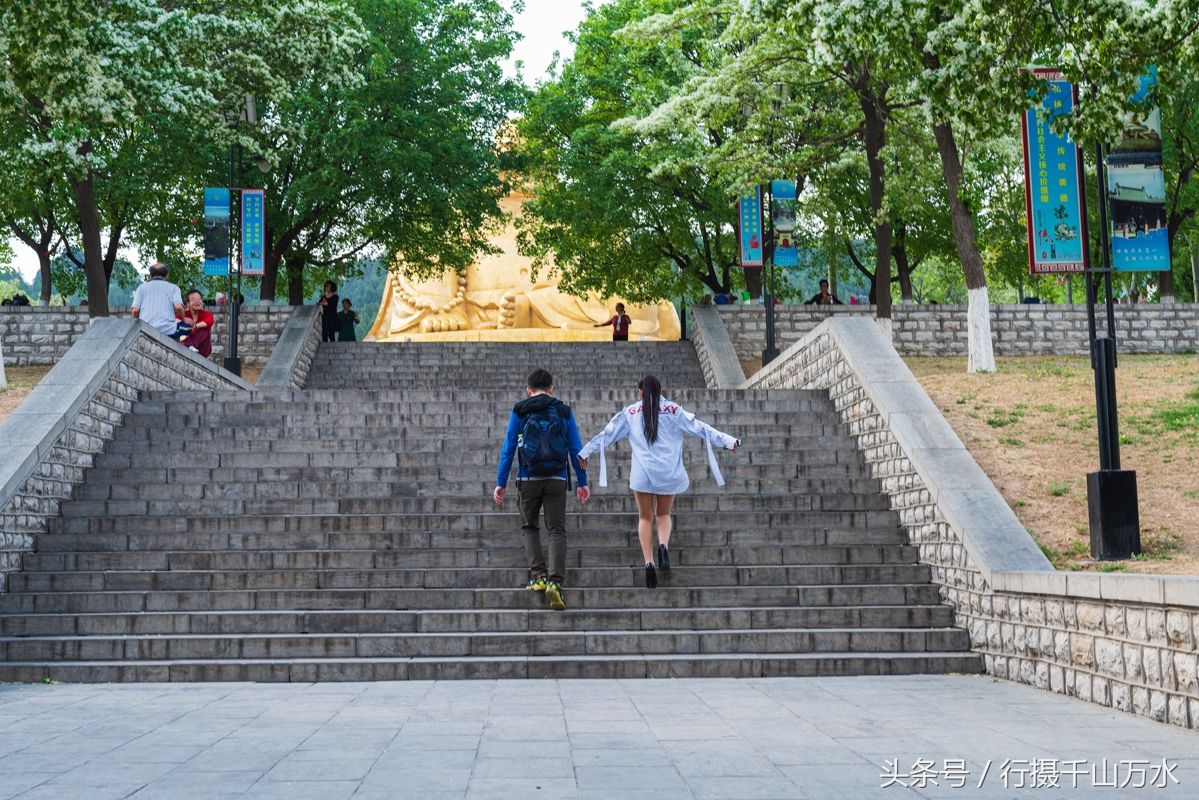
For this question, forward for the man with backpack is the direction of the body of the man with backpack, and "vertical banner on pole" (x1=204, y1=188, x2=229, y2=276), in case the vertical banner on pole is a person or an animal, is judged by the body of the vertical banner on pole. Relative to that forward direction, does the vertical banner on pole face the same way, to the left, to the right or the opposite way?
the opposite way

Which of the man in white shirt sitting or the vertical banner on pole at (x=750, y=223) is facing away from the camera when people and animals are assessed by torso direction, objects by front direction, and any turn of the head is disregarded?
the man in white shirt sitting

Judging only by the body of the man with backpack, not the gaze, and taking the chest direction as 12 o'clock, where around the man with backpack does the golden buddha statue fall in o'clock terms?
The golden buddha statue is roughly at 12 o'clock from the man with backpack.

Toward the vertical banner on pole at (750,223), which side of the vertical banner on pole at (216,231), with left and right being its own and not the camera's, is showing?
left

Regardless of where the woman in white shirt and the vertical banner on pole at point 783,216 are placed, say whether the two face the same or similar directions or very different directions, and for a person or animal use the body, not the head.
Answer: very different directions

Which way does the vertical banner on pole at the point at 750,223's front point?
toward the camera

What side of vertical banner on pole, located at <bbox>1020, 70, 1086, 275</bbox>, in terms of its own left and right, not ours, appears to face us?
front

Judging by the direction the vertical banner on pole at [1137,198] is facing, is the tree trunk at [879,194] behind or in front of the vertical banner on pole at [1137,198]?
behind

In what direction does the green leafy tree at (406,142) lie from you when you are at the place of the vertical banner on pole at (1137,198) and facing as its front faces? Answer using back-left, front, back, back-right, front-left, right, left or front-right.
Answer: back-right

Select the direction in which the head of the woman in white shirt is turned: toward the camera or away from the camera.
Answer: away from the camera

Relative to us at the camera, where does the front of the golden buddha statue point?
facing the viewer

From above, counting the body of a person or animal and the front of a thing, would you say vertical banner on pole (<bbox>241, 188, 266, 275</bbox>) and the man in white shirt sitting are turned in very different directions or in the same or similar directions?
very different directions

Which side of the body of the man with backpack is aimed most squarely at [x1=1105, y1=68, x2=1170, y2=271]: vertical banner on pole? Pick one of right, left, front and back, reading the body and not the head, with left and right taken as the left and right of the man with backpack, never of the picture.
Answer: right
